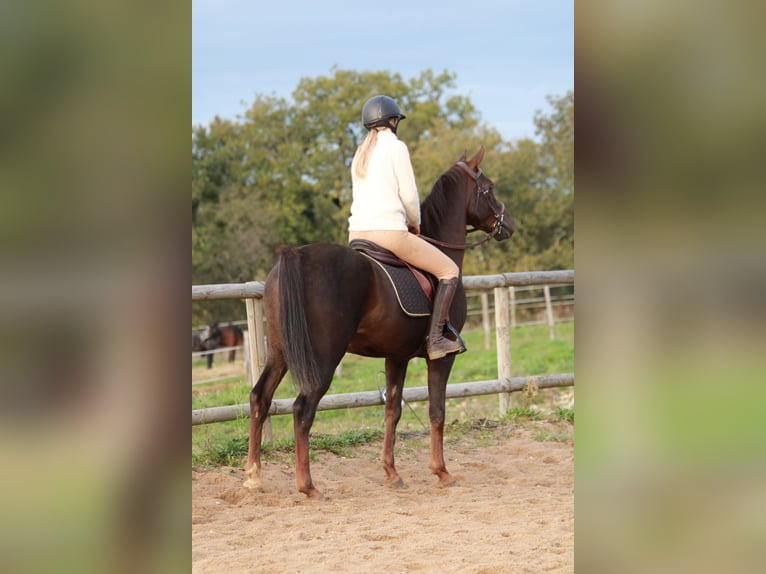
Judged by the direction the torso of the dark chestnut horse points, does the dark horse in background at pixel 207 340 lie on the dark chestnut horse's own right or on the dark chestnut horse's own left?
on the dark chestnut horse's own left

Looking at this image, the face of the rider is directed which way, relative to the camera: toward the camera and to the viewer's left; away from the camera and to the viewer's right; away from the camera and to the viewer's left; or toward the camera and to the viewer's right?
away from the camera and to the viewer's right

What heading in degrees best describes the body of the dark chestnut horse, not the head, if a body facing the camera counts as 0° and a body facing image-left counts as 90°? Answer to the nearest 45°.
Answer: approximately 225°

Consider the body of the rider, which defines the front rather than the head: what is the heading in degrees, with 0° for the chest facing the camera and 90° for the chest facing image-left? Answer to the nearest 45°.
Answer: approximately 225°

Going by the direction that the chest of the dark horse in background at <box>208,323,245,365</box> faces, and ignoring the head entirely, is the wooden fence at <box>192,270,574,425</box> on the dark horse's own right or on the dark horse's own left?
on the dark horse's own left

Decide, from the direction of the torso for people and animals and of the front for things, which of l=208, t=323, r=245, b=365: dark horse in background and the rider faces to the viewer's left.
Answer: the dark horse in background

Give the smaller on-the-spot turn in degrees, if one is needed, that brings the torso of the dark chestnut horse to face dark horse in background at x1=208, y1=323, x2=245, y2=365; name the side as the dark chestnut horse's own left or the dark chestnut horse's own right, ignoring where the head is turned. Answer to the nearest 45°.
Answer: approximately 45° to the dark chestnut horse's own left

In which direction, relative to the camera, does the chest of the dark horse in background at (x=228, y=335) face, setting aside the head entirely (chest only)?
to the viewer's left
